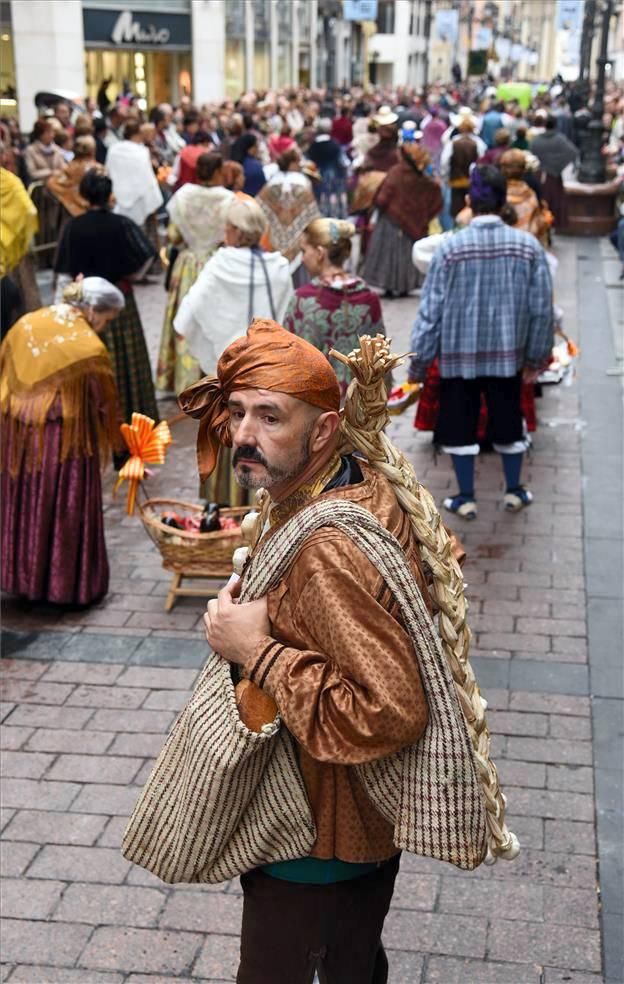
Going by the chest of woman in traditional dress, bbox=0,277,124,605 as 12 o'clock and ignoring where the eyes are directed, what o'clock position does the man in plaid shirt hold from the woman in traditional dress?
The man in plaid shirt is roughly at 1 o'clock from the woman in traditional dress.

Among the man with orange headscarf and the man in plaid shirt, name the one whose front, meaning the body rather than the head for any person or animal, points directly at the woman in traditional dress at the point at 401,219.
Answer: the man in plaid shirt

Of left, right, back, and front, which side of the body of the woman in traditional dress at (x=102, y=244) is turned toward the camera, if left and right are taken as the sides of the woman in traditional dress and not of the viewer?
back

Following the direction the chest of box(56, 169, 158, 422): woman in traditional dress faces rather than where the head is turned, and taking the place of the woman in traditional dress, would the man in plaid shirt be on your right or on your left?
on your right

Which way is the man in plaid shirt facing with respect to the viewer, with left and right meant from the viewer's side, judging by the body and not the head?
facing away from the viewer

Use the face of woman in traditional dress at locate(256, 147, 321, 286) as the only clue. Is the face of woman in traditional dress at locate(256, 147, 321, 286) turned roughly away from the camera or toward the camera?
away from the camera

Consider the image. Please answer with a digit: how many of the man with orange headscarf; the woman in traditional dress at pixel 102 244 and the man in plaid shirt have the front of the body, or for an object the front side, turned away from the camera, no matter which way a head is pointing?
2

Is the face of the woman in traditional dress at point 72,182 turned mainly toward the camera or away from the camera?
away from the camera

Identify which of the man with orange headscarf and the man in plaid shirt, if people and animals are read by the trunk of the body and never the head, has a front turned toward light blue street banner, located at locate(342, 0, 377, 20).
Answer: the man in plaid shirt
